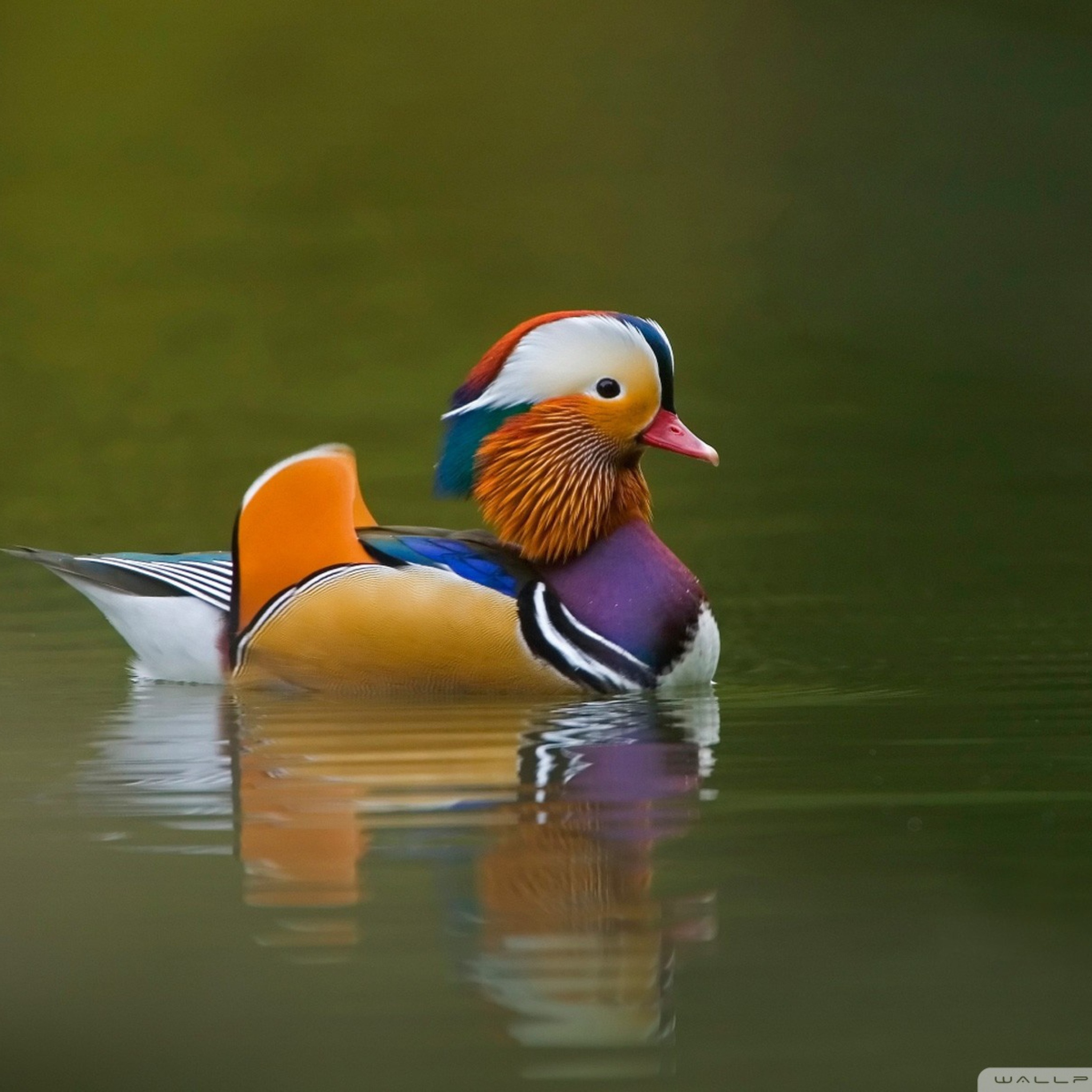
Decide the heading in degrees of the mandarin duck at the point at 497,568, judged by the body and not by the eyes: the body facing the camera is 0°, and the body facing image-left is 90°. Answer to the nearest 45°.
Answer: approximately 270°
